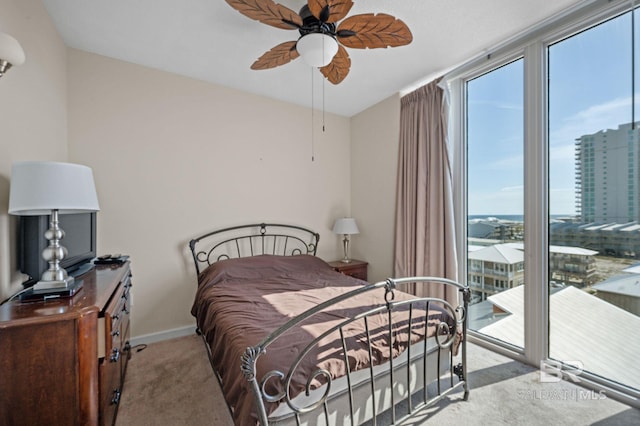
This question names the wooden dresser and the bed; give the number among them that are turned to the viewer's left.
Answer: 0

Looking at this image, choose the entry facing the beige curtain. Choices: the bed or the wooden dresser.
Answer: the wooden dresser

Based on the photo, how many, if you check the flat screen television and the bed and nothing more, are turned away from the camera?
0

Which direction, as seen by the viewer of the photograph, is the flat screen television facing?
facing the viewer and to the right of the viewer

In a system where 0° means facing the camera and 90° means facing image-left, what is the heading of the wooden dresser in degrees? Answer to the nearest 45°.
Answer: approximately 270°

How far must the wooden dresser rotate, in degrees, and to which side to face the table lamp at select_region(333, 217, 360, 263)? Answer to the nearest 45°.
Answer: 0° — it already faces it

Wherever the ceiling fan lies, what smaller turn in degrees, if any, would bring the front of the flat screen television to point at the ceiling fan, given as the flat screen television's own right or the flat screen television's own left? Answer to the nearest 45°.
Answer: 0° — it already faces it

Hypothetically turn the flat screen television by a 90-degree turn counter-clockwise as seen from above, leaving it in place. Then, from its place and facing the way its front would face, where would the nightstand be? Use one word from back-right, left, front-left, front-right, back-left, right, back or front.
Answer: front-right

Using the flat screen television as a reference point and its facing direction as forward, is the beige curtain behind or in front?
in front

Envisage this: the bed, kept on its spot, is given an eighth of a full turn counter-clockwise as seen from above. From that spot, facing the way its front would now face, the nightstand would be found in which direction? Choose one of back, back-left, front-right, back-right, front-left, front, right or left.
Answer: left

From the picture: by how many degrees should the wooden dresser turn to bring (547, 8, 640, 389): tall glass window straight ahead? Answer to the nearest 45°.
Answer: approximately 45° to its right

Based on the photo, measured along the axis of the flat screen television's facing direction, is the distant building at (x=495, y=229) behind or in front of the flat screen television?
in front

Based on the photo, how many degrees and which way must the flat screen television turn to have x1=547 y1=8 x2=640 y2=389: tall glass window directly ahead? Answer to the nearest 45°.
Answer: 0° — it already faces it

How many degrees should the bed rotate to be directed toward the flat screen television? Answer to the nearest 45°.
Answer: approximately 135° to its right
